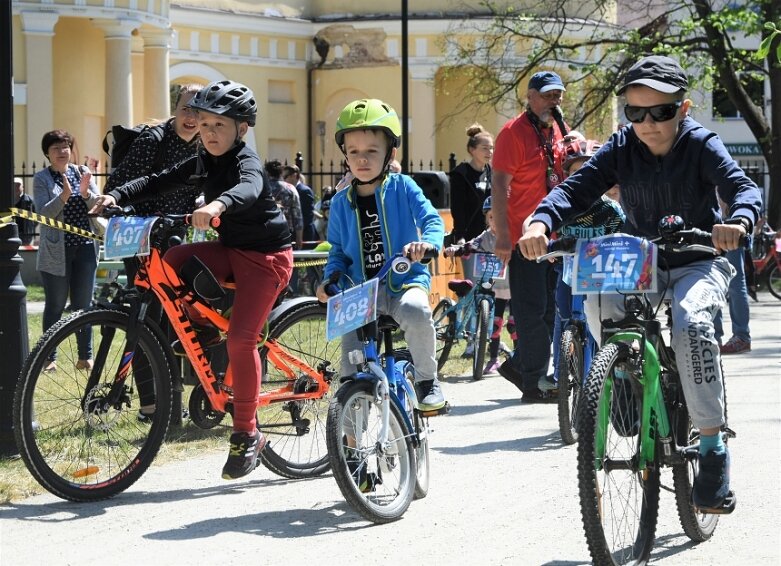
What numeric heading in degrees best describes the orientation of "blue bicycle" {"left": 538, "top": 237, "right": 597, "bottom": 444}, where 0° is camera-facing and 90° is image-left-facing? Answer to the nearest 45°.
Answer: approximately 0°

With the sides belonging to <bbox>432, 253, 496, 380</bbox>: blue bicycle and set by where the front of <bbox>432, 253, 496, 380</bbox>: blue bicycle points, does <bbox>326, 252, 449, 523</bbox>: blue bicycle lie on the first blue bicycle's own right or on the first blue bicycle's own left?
on the first blue bicycle's own right

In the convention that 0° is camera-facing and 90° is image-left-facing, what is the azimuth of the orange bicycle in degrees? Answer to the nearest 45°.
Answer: approximately 45°

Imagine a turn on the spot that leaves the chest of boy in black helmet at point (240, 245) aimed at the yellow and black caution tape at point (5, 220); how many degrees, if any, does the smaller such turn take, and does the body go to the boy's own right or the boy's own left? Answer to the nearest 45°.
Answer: approximately 90° to the boy's own right

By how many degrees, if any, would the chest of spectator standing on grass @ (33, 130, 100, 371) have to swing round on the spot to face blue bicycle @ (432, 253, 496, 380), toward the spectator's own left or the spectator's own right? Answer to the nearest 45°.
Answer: approximately 45° to the spectator's own left

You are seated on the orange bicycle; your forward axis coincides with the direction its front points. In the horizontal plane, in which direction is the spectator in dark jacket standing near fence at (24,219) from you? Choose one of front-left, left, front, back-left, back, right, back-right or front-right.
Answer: back-right
